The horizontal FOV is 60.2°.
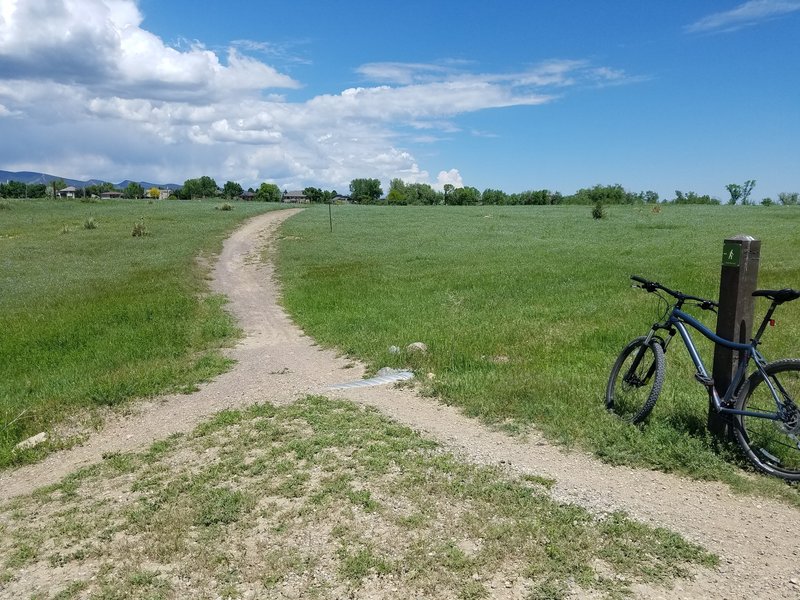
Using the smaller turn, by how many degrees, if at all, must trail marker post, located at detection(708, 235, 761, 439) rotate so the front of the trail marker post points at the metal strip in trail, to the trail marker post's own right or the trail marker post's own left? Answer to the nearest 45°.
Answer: approximately 45° to the trail marker post's own right

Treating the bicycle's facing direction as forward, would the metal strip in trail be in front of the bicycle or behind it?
in front

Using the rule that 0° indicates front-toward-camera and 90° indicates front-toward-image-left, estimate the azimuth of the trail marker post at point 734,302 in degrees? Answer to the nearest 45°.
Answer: approximately 45°

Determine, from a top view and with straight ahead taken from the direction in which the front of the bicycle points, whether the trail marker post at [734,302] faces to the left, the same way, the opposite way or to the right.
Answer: to the left

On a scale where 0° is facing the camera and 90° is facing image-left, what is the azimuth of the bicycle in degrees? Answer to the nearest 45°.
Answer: approximately 135°
